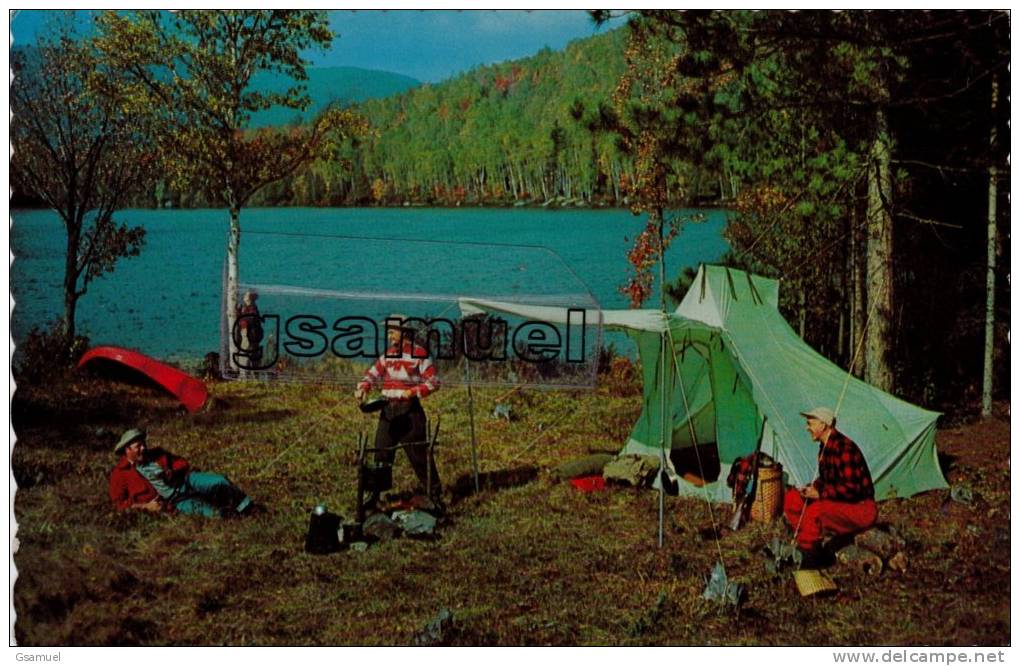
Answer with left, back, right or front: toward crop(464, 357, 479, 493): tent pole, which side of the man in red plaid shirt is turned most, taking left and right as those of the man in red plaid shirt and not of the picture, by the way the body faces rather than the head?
front

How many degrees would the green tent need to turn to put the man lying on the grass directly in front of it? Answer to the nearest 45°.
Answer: approximately 45° to its right

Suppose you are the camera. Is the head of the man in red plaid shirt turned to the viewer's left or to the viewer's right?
to the viewer's left

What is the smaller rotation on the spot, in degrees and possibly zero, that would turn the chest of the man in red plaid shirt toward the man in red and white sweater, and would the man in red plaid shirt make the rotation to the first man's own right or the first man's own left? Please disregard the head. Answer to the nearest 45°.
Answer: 0° — they already face them

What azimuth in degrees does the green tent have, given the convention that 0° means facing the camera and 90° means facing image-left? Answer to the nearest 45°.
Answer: approximately 45°

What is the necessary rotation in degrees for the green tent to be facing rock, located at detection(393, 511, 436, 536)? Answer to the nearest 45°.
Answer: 0° — it already faces it

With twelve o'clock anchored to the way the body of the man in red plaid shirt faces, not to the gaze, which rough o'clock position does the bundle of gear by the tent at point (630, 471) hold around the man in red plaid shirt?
The bundle of gear by the tent is roughly at 1 o'clock from the man in red plaid shirt.

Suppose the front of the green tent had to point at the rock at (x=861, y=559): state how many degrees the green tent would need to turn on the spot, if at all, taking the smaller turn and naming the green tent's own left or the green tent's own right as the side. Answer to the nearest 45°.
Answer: approximately 90° to the green tent's own left

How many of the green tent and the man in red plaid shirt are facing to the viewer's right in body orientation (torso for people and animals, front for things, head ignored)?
0

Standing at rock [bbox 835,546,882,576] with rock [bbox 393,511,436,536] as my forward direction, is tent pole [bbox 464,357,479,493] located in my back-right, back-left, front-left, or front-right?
front-right

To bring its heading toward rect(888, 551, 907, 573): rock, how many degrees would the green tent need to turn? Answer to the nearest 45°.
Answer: approximately 90° to its left

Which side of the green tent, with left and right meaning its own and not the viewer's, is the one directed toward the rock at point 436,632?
front

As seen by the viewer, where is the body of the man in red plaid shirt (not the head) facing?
to the viewer's left
